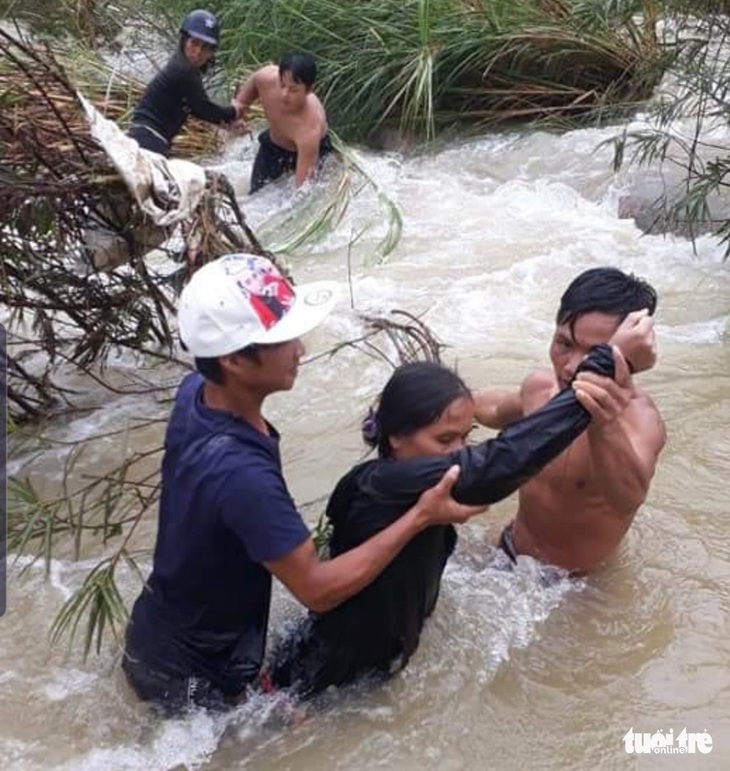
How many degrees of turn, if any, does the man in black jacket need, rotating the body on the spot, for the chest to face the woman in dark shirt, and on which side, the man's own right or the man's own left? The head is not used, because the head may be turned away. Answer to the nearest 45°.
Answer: approximately 45° to the man's own right

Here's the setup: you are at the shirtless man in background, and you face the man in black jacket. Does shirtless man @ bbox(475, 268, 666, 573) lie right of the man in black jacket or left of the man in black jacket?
left

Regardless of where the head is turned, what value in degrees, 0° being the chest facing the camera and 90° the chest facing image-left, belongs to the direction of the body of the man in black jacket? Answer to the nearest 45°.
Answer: approximately 315°

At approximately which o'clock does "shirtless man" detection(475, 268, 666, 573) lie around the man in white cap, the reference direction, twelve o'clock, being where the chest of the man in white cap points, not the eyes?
The shirtless man is roughly at 11 o'clock from the man in white cap.

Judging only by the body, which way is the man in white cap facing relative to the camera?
to the viewer's right

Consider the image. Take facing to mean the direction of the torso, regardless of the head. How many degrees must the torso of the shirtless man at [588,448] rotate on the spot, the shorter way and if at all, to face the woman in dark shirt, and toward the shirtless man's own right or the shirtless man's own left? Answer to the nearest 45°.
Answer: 0° — they already face them

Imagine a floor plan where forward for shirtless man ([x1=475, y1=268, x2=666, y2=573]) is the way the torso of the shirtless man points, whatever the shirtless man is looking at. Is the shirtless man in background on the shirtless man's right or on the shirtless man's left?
on the shirtless man's right
